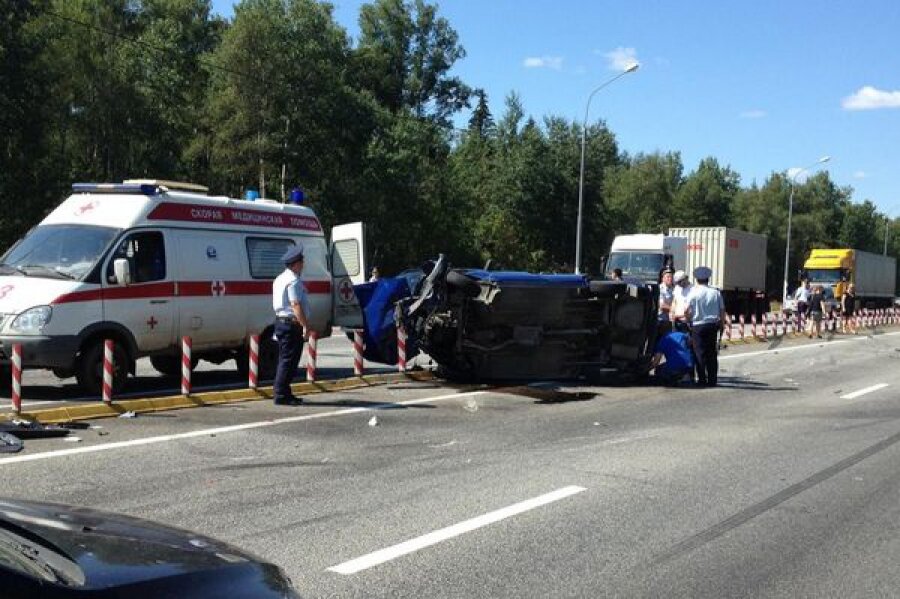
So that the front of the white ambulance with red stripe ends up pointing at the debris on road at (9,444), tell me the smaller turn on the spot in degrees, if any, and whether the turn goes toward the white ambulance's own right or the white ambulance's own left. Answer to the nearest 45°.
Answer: approximately 45° to the white ambulance's own left

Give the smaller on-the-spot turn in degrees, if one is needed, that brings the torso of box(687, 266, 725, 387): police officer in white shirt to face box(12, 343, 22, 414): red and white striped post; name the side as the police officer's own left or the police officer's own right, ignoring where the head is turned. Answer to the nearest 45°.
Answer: approximately 135° to the police officer's own left

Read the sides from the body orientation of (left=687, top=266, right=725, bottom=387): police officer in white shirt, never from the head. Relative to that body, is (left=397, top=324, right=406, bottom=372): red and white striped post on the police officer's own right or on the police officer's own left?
on the police officer's own left

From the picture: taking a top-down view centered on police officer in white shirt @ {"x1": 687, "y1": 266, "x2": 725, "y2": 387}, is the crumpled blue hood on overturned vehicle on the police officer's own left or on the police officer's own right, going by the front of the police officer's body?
on the police officer's own left

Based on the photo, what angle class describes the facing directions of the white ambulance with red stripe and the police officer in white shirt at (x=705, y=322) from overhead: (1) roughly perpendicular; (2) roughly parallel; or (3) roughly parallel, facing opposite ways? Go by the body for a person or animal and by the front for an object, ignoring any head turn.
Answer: roughly parallel, facing opposite ways

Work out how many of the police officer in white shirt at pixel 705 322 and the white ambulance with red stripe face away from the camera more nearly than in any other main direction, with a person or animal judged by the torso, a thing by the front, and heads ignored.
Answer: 1

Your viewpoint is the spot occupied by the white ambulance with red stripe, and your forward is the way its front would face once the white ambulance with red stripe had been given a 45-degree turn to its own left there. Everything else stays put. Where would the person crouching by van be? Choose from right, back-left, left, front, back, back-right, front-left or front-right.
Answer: left

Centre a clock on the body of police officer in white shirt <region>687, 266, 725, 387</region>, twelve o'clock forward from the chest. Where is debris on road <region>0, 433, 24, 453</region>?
The debris on road is roughly at 7 o'clock from the police officer in white shirt.

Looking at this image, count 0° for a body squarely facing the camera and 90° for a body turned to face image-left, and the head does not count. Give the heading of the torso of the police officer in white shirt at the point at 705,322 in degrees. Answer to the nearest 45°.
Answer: approximately 180°

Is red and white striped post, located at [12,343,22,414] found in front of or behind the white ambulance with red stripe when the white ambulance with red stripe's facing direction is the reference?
in front

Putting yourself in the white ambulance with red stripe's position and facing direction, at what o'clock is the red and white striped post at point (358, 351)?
The red and white striped post is roughly at 7 o'clock from the white ambulance with red stripe.

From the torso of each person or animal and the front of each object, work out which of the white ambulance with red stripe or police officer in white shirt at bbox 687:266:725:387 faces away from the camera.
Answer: the police officer in white shirt

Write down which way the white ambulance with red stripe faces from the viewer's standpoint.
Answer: facing the viewer and to the left of the viewer
